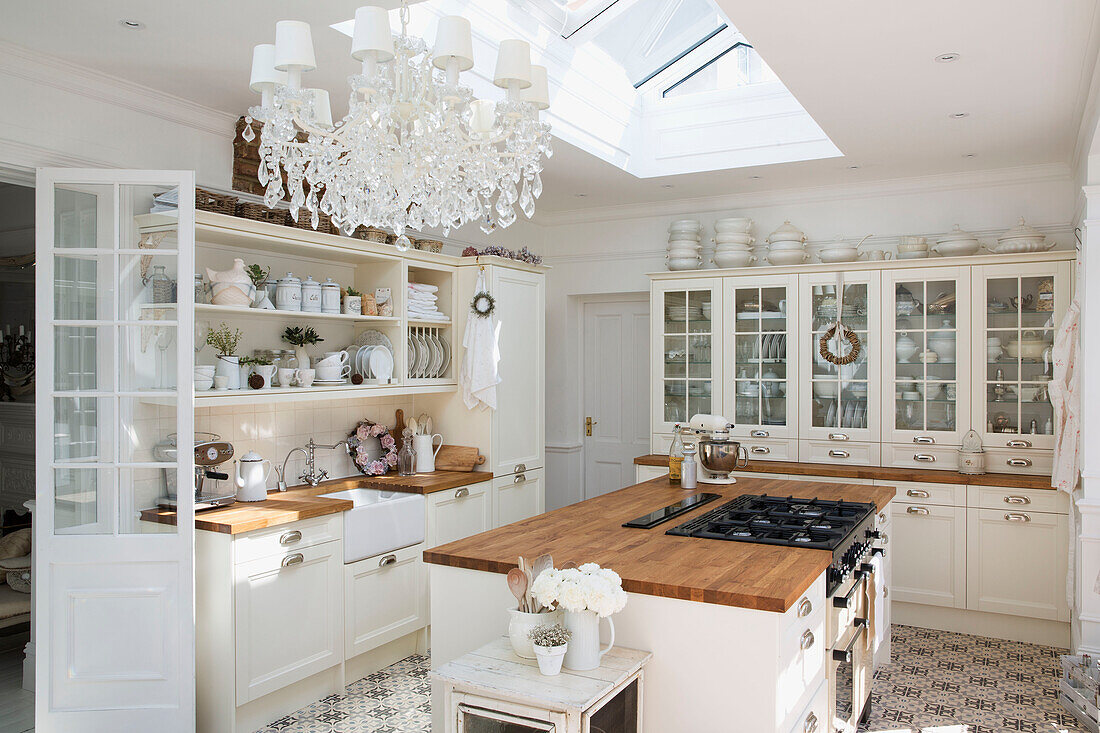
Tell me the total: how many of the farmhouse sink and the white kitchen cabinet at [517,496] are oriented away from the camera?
0

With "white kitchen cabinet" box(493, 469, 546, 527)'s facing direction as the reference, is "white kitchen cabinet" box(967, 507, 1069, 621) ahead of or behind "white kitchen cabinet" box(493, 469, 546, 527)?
ahead

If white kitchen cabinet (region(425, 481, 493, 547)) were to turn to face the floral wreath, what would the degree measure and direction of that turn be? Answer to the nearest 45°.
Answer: approximately 135° to its right

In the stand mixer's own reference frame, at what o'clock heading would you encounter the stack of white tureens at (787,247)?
The stack of white tureens is roughly at 8 o'clock from the stand mixer.

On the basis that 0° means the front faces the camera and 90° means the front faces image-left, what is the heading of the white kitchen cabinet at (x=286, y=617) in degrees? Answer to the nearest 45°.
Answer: approximately 315°

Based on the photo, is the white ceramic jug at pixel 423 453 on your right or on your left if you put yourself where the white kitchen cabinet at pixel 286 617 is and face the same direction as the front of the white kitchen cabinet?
on your left

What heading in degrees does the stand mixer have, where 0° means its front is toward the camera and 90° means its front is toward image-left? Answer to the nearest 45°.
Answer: approximately 315°

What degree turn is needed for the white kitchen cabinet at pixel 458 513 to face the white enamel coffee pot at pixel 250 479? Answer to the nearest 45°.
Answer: approximately 90° to its right

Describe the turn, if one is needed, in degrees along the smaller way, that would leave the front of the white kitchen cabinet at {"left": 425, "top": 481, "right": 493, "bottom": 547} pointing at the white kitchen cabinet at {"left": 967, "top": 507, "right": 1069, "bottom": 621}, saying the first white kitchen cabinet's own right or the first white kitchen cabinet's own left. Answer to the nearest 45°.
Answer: approximately 45° to the first white kitchen cabinet's own left
